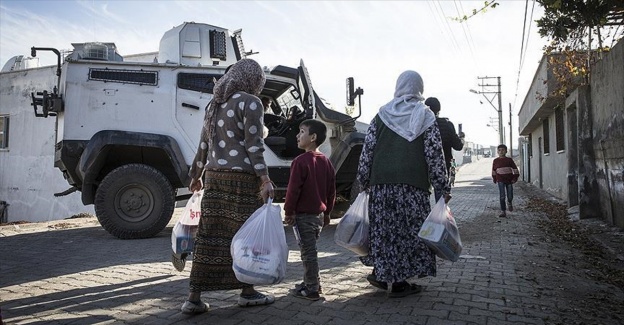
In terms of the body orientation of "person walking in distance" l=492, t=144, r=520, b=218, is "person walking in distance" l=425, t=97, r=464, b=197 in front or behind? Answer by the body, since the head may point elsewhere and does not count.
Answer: in front

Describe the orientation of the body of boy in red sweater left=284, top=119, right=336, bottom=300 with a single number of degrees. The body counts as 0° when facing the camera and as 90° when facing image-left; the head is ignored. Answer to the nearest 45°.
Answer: approximately 135°

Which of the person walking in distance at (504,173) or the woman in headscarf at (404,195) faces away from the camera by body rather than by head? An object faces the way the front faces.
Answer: the woman in headscarf

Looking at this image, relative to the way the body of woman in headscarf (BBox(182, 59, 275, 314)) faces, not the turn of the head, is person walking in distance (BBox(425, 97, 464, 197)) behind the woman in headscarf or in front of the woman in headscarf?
in front

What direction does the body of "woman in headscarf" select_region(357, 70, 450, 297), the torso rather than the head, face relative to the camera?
away from the camera

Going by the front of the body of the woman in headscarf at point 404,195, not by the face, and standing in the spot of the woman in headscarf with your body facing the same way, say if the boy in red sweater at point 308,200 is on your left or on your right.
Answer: on your left

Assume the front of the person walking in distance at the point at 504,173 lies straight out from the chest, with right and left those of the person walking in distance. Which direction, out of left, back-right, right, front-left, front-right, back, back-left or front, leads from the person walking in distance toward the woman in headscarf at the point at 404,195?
front

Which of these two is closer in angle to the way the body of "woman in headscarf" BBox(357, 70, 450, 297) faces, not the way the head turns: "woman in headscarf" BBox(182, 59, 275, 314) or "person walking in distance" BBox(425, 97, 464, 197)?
the person walking in distance

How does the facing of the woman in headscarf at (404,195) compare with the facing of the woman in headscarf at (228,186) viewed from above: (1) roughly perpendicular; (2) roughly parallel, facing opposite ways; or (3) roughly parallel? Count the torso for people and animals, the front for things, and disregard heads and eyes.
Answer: roughly parallel

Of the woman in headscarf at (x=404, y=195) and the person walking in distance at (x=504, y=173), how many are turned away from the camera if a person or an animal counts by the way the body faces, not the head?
1

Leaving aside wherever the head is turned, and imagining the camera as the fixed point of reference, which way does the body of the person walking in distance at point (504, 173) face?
toward the camera

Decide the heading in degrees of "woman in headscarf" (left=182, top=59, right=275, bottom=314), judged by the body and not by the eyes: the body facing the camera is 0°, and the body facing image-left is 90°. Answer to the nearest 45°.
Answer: approximately 225°

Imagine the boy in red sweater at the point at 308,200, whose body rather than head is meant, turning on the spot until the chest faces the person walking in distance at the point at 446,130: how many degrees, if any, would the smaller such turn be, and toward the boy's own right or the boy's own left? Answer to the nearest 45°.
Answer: approximately 90° to the boy's own right

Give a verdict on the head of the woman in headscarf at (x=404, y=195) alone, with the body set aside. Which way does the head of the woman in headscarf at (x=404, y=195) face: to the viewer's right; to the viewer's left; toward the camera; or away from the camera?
away from the camera

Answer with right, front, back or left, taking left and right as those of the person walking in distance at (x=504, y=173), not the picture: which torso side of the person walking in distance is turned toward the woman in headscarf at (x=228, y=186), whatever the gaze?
front
